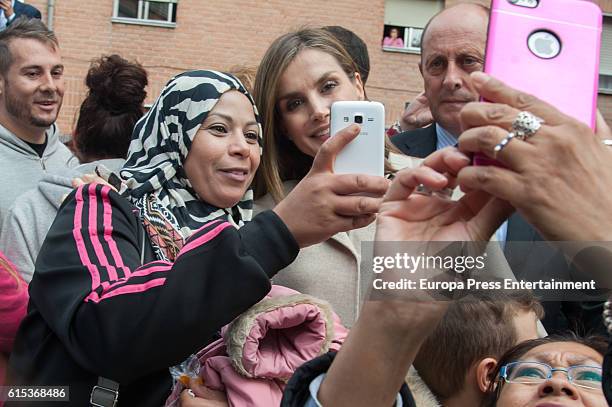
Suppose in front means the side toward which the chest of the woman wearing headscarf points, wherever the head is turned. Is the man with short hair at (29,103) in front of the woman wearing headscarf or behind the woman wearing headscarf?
behind

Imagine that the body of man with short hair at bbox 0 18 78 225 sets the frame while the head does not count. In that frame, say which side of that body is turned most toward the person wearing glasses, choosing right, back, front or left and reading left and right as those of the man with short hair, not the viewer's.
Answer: front

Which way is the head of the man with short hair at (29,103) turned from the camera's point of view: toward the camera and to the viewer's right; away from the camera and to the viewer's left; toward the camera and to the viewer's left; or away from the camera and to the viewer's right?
toward the camera and to the viewer's right

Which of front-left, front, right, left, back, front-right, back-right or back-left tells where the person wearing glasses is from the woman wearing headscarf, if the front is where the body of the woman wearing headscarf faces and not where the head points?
front-left

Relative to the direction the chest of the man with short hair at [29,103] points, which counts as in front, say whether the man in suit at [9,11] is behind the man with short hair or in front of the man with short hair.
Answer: behind

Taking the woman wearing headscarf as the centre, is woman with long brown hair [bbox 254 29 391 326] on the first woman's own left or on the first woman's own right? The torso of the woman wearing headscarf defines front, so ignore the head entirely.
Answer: on the first woman's own left

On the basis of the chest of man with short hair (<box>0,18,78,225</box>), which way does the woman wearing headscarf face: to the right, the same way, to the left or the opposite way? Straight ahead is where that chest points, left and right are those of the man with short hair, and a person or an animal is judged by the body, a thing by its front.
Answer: the same way

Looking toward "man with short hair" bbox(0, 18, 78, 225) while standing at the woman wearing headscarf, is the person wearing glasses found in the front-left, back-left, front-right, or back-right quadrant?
back-right

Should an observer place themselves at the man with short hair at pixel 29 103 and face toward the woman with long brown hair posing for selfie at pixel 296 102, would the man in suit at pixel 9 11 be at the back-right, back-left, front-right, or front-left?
back-left

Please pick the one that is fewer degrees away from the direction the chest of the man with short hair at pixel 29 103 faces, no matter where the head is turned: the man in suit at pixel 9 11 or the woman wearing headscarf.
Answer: the woman wearing headscarf

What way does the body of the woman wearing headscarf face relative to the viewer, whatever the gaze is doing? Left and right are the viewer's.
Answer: facing the viewer and to the right of the viewer

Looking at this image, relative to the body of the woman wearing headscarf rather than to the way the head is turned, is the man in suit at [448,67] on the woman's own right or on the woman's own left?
on the woman's own left

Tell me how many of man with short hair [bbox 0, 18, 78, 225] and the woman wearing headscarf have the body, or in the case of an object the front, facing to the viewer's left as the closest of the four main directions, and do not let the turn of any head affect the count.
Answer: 0
